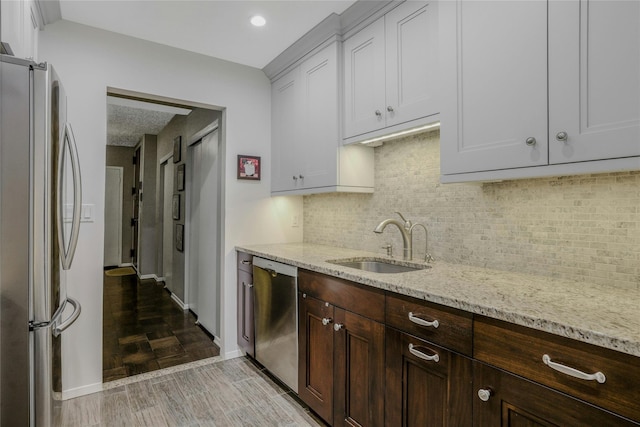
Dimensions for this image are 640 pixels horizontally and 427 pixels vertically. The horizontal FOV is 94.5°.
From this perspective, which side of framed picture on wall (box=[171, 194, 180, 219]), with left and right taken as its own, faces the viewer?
left

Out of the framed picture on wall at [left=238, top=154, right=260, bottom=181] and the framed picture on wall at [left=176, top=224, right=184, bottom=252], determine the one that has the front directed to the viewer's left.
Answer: the framed picture on wall at [left=176, top=224, right=184, bottom=252]

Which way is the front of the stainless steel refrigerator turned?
to the viewer's right

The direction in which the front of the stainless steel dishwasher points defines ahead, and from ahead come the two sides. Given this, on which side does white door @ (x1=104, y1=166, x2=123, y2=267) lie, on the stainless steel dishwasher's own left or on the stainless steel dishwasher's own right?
on the stainless steel dishwasher's own right

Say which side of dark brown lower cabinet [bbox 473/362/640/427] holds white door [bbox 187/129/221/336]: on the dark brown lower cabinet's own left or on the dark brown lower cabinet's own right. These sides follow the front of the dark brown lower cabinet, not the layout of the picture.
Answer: on the dark brown lower cabinet's own right

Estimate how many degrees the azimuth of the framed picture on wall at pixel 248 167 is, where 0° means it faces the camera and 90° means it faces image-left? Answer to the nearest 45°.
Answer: approximately 0°

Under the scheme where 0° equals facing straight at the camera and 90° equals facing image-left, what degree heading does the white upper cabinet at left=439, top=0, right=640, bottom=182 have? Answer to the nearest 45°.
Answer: approximately 45°

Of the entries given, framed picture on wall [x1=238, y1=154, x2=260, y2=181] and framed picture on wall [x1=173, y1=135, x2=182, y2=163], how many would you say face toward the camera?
1
